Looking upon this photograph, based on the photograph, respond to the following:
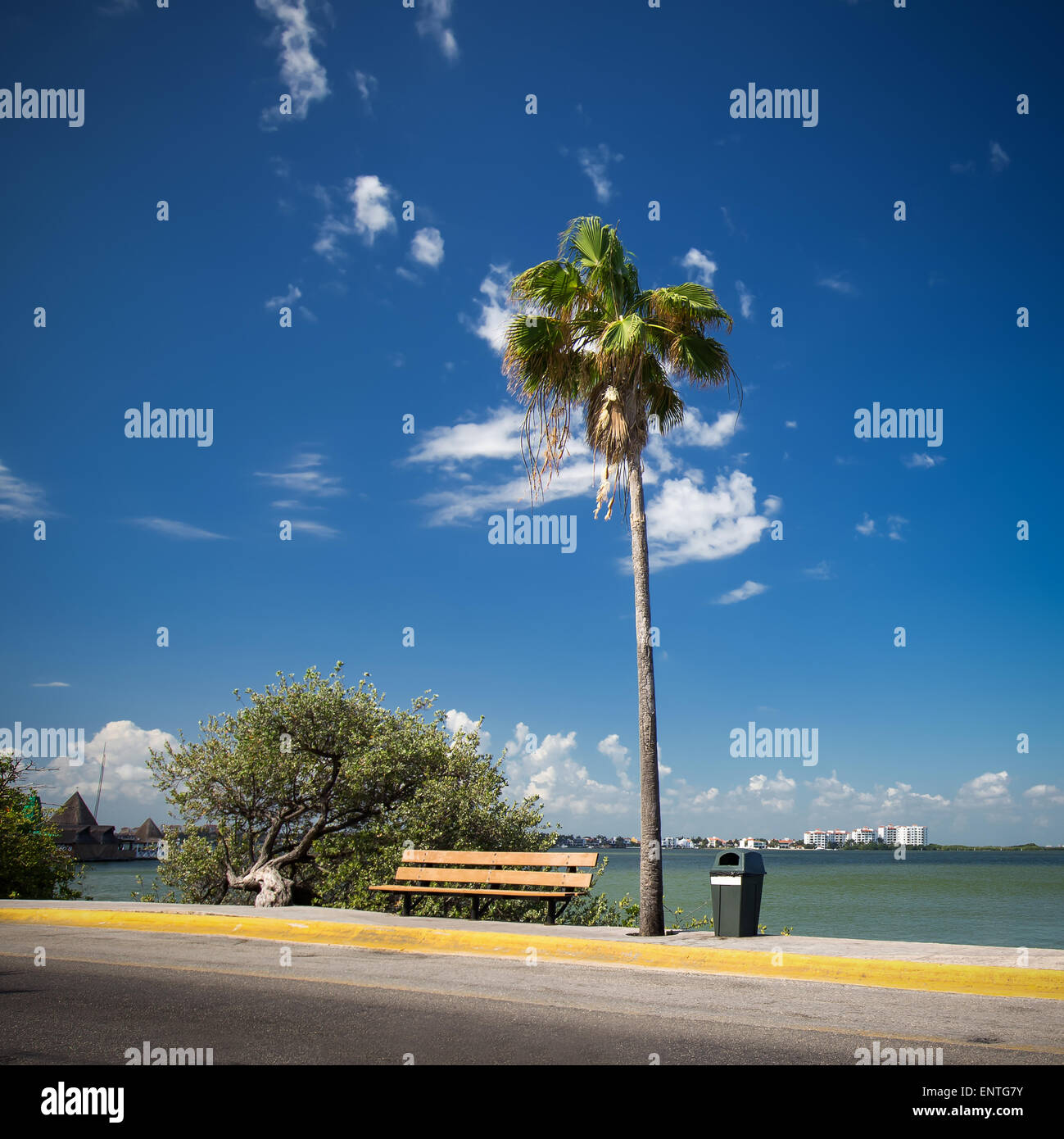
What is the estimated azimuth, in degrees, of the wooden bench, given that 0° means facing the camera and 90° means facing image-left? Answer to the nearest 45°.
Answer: approximately 45°

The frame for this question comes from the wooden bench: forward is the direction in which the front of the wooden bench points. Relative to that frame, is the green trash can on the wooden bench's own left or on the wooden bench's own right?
on the wooden bench's own left
